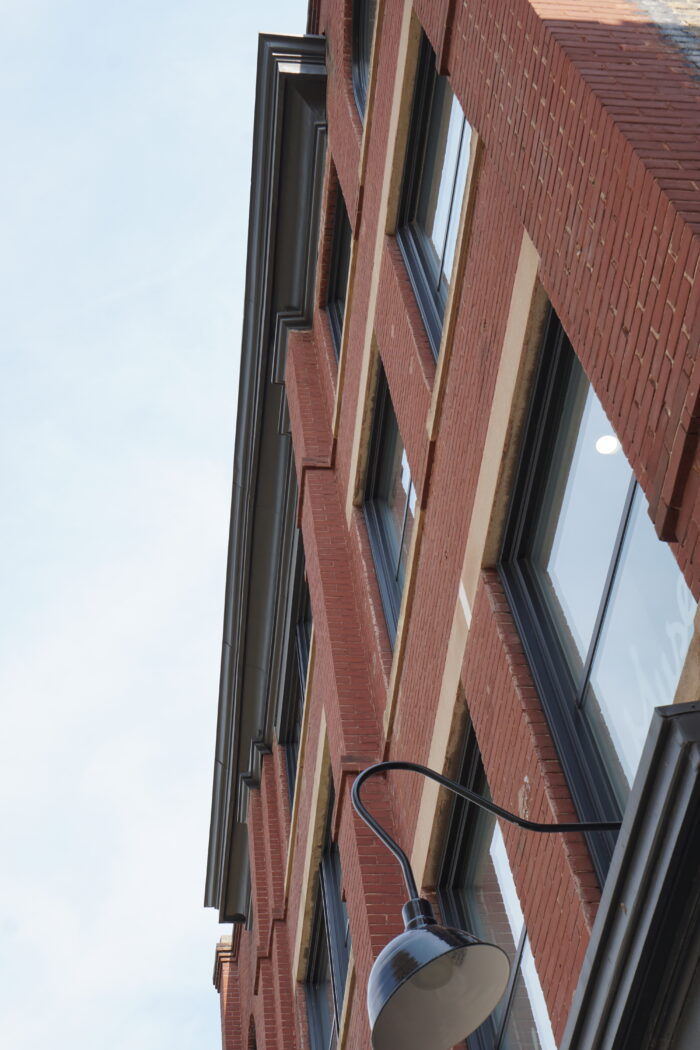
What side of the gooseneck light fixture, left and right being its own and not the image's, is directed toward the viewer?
left

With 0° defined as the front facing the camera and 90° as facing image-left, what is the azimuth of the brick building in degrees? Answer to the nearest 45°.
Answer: approximately 45°
